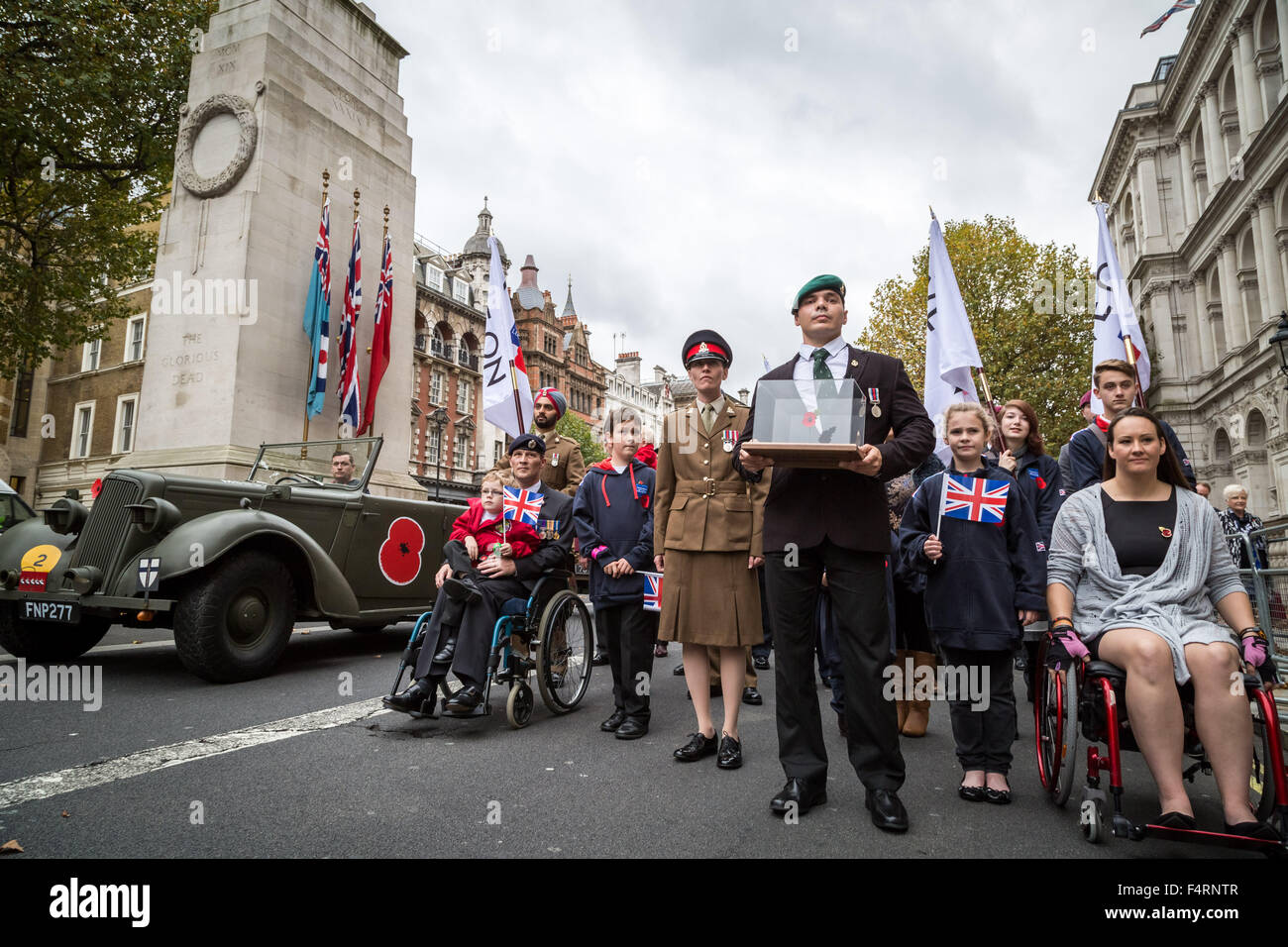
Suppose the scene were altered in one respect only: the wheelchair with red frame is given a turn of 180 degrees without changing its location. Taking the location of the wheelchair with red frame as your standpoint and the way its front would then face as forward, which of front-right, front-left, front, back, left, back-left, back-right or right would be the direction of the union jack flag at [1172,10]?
front

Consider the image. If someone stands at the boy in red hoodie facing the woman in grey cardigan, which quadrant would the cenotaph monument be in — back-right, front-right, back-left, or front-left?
back-left

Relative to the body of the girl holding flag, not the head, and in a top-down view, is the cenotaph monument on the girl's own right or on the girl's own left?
on the girl's own right

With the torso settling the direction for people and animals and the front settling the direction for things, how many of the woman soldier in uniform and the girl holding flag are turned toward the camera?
2

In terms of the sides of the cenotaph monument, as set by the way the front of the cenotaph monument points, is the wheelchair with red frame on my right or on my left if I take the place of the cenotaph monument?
on my left

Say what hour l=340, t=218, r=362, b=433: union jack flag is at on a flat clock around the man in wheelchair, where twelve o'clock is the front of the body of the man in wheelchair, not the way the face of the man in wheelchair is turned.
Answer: The union jack flag is roughly at 4 o'clock from the man in wheelchair.

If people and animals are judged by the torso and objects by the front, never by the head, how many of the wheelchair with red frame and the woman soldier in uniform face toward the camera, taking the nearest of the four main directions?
2

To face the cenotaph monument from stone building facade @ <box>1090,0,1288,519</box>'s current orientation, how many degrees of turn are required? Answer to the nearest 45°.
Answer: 0° — it already faces it

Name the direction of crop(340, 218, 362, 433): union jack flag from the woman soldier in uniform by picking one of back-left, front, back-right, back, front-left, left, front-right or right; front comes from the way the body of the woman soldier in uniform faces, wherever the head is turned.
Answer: back-right

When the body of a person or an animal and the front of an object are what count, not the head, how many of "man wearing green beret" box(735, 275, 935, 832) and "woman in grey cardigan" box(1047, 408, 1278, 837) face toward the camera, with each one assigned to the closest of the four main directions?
2
